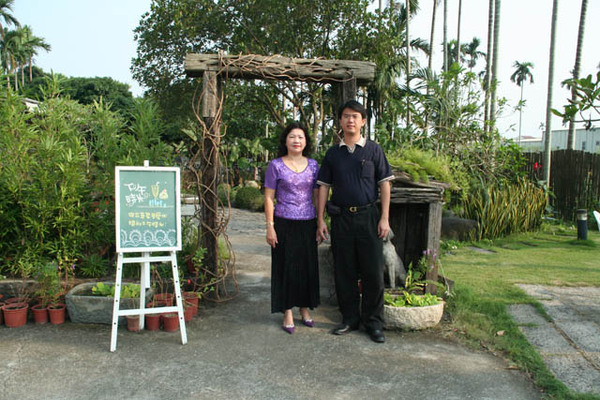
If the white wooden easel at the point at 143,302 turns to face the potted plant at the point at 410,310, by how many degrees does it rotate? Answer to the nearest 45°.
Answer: approximately 90° to its left

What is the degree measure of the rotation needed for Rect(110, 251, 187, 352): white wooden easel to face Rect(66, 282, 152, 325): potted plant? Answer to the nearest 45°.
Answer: approximately 135° to its right

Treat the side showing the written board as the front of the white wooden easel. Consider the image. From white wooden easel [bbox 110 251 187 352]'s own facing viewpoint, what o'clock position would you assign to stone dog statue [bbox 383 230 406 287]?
The stone dog statue is roughly at 9 o'clock from the white wooden easel.

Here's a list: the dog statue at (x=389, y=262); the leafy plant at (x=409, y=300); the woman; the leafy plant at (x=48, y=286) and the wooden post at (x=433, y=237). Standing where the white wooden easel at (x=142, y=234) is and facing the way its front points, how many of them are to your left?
4

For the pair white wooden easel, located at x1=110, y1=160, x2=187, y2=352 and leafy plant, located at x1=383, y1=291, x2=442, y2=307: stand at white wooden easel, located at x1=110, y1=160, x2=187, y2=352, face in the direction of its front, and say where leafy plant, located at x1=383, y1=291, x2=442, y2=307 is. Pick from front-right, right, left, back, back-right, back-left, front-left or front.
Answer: left

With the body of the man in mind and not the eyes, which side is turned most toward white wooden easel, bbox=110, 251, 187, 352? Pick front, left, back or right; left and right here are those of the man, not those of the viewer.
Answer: right

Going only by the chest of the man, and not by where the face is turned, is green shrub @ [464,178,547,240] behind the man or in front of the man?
behind

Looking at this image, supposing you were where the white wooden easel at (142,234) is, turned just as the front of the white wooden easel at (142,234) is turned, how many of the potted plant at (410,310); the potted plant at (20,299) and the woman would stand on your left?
2

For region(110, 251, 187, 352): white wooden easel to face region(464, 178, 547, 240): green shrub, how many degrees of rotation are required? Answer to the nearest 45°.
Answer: approximately 135° to its left

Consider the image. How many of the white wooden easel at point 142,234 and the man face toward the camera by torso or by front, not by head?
2

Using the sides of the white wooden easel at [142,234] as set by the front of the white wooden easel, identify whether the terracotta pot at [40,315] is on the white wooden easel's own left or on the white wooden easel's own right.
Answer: on the white wooden easel's own right

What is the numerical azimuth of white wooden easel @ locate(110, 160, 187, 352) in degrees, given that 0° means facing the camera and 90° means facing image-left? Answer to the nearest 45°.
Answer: approximately 0°
